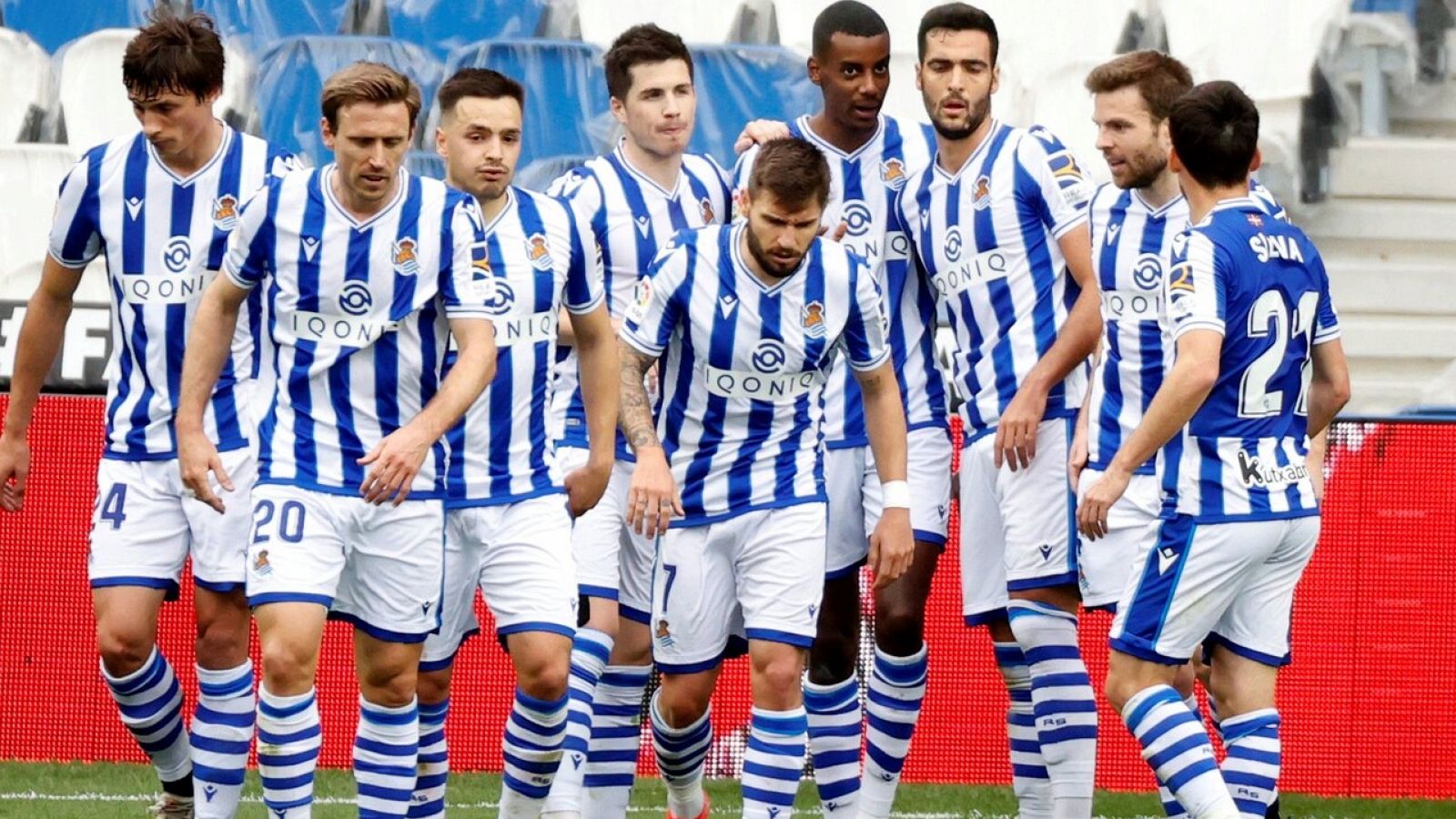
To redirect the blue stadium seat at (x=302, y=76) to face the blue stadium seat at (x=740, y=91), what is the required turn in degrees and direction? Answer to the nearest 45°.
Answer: approximately 90° to its left

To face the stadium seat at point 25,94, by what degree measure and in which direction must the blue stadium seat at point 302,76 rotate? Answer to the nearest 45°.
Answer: approximately 90° to its right

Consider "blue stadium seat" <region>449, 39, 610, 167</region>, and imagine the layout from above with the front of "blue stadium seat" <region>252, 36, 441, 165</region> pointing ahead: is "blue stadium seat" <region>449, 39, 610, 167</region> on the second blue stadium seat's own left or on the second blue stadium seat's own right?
on the second blue stadium seat's own left

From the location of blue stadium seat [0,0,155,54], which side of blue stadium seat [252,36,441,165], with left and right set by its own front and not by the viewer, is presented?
right

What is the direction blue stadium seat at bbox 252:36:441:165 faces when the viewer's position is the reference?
facing the viewer
